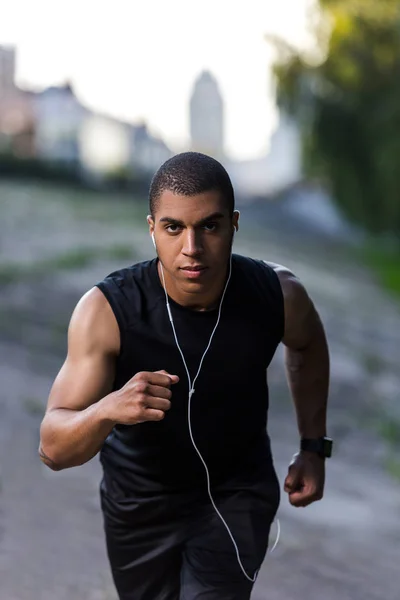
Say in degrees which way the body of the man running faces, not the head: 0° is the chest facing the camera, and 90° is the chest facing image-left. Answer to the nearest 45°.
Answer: approximately 0°

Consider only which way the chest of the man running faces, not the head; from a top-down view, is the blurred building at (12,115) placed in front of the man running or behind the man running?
behind

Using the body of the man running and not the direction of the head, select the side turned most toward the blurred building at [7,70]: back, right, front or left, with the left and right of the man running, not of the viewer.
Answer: back

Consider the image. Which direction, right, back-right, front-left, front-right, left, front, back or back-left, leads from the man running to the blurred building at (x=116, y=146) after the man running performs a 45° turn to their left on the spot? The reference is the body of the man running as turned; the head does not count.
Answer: back-left

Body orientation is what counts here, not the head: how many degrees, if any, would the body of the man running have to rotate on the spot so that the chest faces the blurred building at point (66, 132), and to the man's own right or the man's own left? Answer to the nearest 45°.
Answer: approximately 180°
